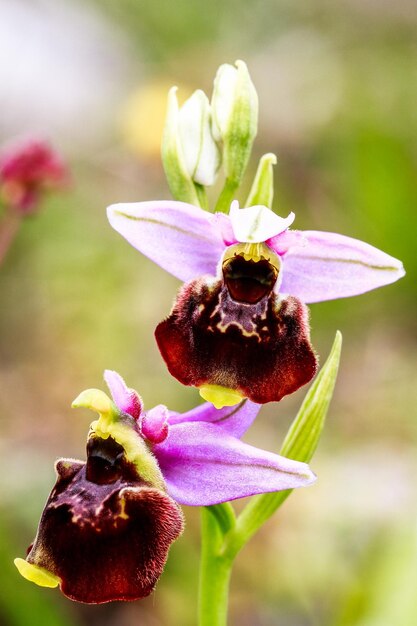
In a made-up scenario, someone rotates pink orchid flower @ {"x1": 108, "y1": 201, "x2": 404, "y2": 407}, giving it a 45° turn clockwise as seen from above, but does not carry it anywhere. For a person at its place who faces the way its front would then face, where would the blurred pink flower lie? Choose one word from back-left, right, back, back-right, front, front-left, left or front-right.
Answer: right

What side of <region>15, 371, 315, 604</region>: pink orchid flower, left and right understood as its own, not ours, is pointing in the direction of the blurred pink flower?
right

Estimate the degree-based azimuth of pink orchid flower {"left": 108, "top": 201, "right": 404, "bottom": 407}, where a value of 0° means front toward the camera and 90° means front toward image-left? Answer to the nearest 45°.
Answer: approximately 0°

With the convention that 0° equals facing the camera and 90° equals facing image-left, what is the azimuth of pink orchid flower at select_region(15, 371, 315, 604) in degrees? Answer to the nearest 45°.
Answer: approximately 45°
